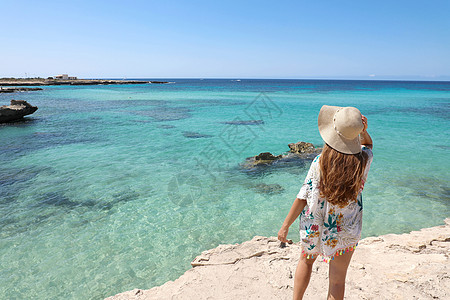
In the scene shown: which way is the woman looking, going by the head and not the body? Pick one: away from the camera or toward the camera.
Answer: away from the camera

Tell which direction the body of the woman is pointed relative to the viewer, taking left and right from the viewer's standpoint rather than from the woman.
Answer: facing away from the viewer

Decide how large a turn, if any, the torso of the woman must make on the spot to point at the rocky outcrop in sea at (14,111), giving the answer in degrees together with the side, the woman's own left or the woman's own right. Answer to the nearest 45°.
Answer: approximately 45° to the woman's own left

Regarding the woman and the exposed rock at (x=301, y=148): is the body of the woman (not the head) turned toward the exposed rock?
yes

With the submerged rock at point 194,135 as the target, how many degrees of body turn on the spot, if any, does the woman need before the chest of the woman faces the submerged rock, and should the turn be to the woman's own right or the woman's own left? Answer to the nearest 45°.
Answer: approximately 45° to the woman's own left
